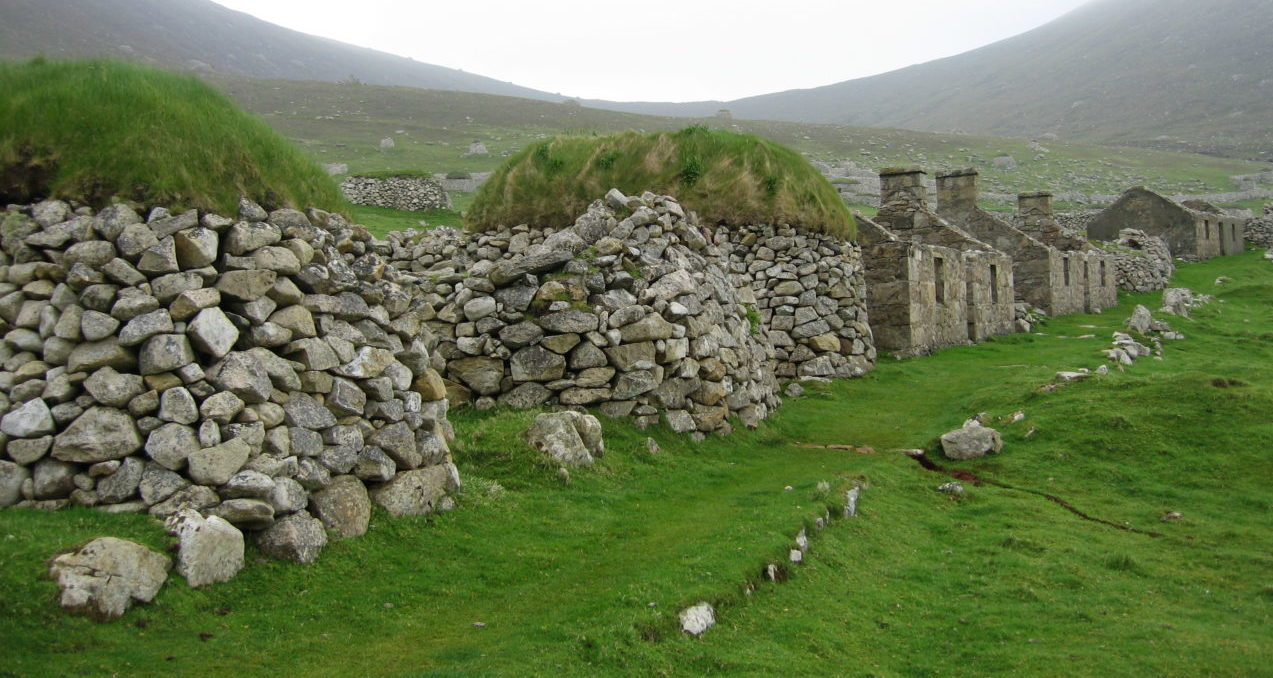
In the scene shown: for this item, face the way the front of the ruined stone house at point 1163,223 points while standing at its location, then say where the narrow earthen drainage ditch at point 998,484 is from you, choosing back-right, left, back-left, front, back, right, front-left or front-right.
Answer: front-right

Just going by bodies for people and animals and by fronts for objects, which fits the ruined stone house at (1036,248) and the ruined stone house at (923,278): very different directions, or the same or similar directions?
same or similar directions

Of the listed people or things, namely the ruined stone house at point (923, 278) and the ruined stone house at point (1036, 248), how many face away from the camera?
0

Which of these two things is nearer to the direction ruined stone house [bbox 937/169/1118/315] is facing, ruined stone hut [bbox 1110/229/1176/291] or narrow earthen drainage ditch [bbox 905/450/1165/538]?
the narrow earthen drainage ditch

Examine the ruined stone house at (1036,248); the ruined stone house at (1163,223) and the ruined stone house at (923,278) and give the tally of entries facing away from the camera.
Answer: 0

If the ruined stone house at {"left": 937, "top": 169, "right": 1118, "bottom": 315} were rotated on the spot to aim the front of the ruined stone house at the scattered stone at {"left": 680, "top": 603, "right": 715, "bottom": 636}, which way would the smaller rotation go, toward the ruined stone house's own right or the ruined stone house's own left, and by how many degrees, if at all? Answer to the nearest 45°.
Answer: approximately 45° to the ruined stone house's own right

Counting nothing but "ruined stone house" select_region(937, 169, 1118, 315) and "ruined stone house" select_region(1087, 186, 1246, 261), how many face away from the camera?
0

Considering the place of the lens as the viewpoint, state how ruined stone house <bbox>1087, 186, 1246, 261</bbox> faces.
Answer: facing the viewer and to the right of the viewer
